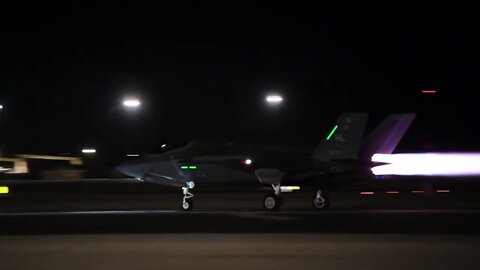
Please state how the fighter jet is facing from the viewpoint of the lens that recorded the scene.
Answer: facing away from the viewer and to the left of the viewer
